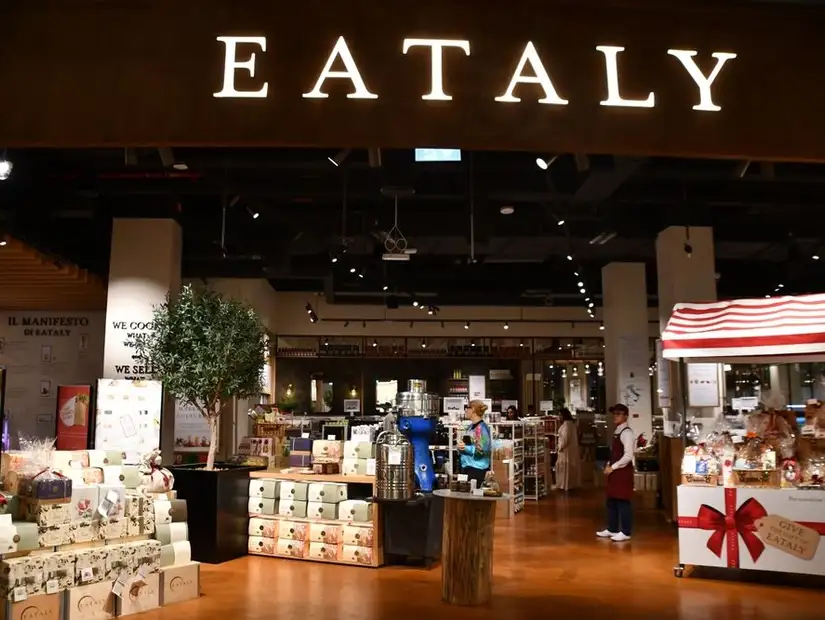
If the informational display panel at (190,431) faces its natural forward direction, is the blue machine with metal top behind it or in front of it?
in front

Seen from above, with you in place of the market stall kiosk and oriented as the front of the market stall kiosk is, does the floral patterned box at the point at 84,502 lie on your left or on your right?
on your right

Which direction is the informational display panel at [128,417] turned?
toward the camera

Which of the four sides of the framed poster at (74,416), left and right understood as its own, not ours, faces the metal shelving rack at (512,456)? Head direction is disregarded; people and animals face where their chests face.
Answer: left

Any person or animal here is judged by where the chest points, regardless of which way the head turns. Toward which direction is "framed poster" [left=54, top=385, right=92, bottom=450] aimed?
toward the camera

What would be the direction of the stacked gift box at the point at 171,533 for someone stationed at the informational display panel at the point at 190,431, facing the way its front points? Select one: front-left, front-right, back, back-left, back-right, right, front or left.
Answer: front

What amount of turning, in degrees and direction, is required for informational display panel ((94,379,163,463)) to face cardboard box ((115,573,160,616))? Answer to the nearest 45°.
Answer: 0° — it already faces it

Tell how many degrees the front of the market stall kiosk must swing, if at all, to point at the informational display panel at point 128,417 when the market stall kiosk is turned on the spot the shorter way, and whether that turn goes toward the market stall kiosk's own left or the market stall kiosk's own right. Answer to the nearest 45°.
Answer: approximately 90° to the market stall kiosk's own right

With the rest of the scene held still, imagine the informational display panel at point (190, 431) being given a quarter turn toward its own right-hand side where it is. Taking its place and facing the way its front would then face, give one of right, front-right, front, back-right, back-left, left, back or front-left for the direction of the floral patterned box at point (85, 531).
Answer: left

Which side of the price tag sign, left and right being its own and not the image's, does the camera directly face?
front

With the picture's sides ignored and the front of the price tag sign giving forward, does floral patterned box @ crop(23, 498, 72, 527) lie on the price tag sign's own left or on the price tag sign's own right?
on the price tag sign's own right

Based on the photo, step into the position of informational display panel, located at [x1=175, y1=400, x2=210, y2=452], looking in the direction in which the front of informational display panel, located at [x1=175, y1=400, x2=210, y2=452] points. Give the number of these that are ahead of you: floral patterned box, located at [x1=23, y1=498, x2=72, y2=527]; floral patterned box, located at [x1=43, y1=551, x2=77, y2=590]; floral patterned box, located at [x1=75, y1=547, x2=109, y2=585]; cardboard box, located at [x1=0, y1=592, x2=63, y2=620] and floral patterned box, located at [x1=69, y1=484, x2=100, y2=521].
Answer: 5

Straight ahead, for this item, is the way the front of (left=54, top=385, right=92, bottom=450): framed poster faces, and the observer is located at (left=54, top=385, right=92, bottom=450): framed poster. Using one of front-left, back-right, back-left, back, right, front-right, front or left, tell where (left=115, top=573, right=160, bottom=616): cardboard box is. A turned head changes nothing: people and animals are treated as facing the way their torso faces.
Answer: front

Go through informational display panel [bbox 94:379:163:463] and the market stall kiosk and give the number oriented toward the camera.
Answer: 2

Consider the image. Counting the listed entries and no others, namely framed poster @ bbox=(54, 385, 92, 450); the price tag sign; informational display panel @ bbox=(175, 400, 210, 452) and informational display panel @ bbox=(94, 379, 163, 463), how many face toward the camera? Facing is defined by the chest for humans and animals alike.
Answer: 4

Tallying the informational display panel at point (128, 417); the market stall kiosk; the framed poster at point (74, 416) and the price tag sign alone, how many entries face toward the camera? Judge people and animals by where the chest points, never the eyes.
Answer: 4
